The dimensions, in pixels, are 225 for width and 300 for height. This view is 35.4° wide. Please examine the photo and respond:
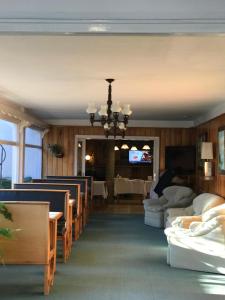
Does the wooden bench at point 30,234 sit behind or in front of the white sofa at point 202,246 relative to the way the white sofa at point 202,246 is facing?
in front

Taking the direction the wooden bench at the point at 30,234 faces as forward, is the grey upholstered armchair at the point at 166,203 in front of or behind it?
in front

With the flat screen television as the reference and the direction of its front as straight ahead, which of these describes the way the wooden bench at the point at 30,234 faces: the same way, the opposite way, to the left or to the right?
the opposite way

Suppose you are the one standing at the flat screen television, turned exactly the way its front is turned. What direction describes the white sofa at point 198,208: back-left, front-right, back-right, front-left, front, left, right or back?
front

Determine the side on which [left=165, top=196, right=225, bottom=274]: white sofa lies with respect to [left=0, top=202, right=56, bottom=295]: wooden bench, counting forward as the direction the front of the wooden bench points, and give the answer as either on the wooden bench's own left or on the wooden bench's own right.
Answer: on the wooden bench's own right

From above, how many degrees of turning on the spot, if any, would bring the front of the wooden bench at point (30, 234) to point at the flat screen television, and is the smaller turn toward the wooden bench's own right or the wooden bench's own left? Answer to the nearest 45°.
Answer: approximately 45° to the wooden bench's own right

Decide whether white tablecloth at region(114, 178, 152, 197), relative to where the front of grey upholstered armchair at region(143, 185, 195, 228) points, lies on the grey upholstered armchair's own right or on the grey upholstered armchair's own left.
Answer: on the grey upholstered armchair's own right

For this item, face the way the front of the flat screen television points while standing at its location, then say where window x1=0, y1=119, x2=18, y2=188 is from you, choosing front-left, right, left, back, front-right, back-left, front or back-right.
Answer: front-right

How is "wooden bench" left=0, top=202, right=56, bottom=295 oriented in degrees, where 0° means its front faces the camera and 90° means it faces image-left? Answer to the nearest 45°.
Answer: approximately 180°

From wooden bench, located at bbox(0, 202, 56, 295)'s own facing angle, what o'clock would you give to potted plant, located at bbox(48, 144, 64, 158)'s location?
The potted plant is roughly at 12 o'clock from the wooden bench.

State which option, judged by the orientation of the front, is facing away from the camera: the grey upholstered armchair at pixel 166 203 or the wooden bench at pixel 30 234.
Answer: the wooden bench

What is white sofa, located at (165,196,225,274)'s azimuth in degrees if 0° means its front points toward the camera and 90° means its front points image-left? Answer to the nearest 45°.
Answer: approximately 45°

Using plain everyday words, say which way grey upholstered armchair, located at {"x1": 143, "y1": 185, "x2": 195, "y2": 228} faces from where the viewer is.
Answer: facing the viewer and to the left of the viewer

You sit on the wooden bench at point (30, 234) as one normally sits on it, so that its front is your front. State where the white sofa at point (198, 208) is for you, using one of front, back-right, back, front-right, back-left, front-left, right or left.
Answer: front-right
